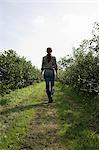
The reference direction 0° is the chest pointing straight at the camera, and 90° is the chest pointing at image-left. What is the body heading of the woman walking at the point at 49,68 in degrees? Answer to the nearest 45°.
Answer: approximately 180°
